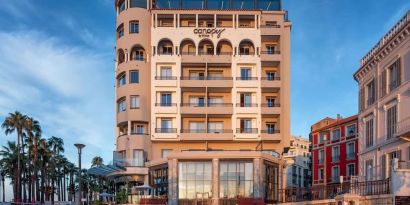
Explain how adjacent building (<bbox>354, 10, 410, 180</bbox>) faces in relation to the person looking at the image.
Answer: facing the viewer and to the left of the viewer
